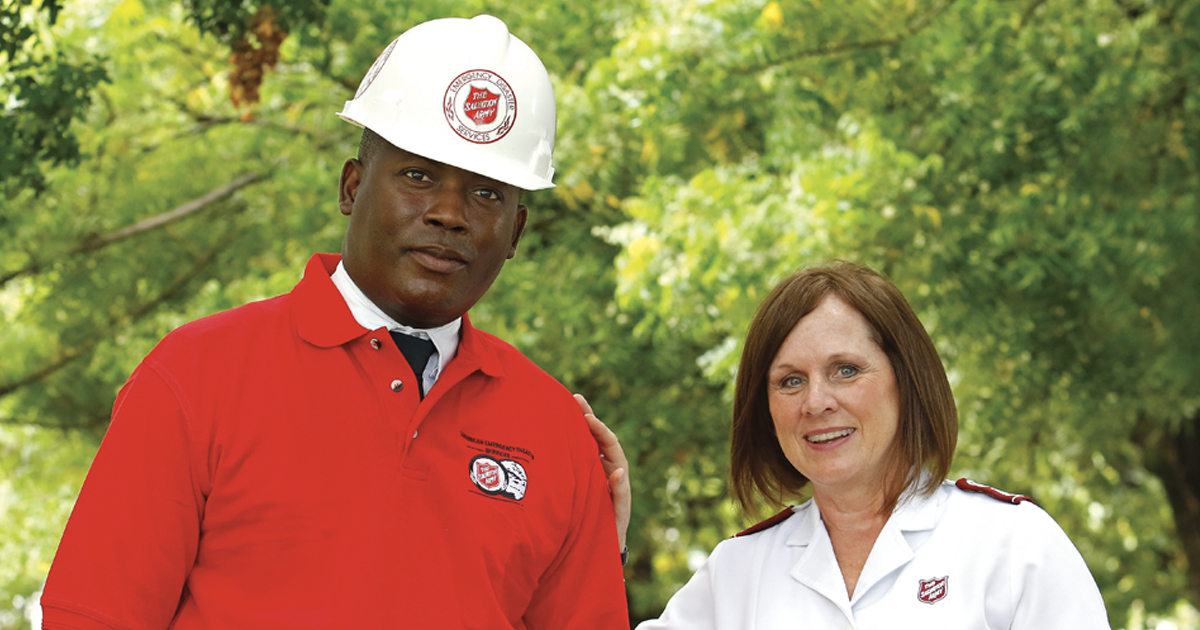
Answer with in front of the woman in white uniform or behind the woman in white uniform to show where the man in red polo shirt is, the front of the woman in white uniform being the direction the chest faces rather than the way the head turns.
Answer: in front

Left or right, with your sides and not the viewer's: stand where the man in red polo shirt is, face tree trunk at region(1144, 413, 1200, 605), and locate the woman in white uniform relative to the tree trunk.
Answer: right

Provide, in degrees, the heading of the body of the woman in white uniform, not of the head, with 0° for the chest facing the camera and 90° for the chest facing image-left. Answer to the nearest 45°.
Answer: approximately 45°

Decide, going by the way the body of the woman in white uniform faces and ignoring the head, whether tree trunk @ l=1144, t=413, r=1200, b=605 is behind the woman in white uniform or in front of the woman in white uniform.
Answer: behind

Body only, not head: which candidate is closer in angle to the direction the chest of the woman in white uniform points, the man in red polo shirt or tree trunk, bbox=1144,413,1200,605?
the man in red polo shirt
